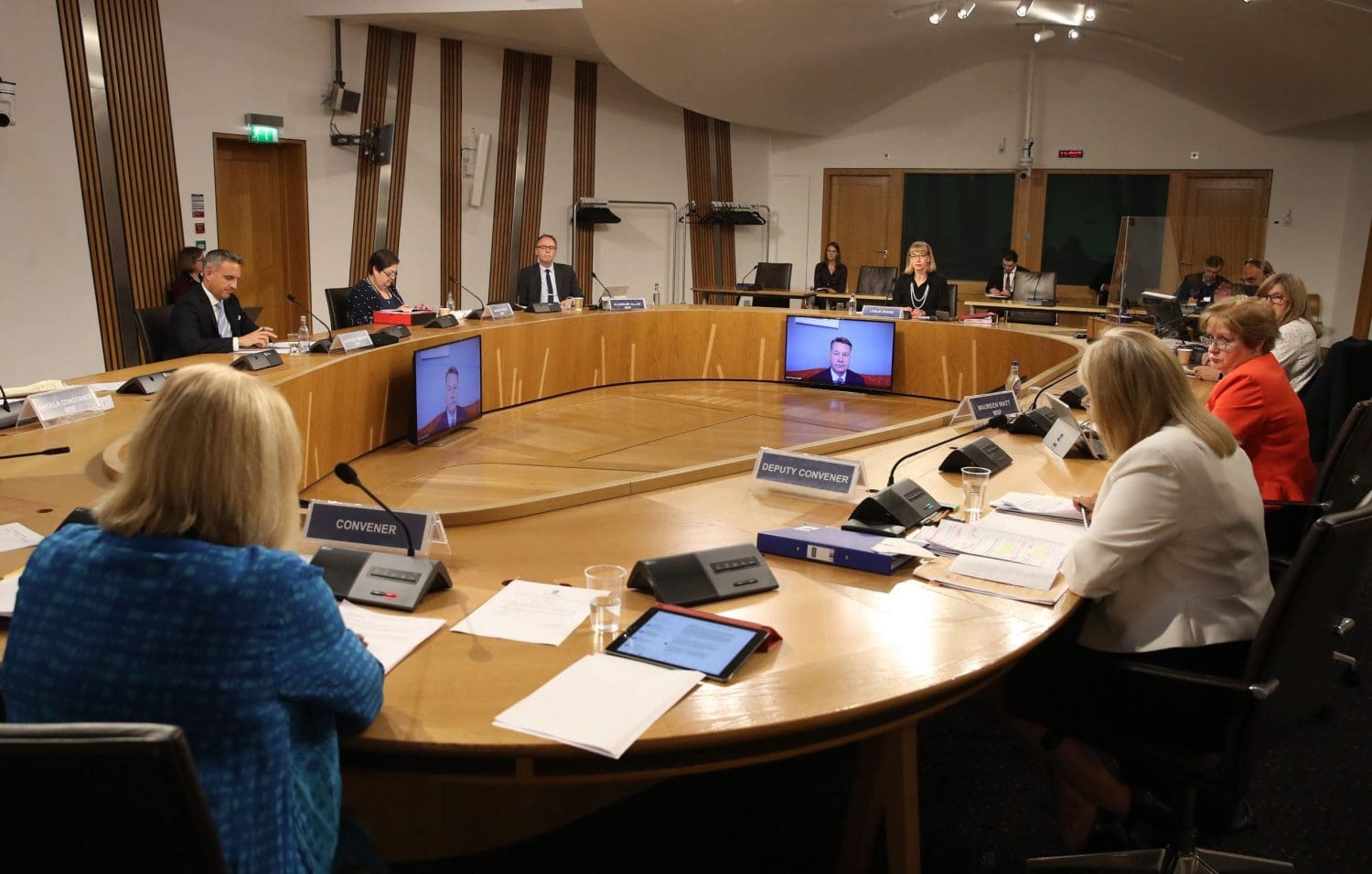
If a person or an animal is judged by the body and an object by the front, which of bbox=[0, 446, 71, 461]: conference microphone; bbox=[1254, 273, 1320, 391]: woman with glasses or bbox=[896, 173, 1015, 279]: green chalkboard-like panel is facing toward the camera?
the green chalkboard-like panel

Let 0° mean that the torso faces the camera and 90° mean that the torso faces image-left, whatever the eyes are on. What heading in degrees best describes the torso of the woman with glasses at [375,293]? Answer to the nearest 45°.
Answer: approximately 315°

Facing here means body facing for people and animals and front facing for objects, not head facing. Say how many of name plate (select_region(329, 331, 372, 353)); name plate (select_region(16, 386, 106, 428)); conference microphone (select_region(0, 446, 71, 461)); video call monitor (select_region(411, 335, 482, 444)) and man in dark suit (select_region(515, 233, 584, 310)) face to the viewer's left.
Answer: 0

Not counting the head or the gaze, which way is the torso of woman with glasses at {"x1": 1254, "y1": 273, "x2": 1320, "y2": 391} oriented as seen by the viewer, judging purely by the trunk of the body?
to the viewer's left

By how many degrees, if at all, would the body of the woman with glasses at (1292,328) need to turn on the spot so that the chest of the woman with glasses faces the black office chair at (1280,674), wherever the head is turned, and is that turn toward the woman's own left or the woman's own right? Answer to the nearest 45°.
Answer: approximately 90° to the woman's own left

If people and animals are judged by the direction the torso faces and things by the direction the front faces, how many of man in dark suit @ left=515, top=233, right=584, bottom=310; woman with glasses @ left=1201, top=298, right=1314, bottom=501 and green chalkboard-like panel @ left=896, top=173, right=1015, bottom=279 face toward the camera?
2

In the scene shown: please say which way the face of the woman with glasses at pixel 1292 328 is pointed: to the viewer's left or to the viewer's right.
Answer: to the viewer's left

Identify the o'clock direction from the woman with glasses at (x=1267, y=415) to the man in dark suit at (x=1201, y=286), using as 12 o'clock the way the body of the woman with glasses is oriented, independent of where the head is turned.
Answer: The man in dark suit is roughly at 3 o'clock from the woman with glasses.

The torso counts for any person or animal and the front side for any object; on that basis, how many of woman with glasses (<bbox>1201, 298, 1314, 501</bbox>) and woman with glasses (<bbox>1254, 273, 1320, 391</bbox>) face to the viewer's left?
2

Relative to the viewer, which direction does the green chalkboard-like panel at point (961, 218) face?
toward the camera

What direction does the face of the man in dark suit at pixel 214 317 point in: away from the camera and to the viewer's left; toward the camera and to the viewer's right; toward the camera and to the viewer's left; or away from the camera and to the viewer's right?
toward the camera and to the viewer's right

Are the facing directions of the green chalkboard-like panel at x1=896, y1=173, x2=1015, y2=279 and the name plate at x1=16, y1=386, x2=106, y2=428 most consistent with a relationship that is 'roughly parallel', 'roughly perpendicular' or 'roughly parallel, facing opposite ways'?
roughly perpendicular

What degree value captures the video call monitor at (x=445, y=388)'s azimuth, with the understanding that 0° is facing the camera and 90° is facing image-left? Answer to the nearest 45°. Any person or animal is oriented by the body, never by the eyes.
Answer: approximately 315°

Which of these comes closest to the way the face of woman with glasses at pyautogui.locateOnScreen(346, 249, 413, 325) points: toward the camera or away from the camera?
toward the camera

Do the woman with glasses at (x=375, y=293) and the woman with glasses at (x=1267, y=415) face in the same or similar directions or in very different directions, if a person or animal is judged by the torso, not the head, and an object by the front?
very different directions

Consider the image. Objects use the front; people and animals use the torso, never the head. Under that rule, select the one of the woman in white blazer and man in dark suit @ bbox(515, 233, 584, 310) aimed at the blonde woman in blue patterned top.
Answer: the man in dark suit

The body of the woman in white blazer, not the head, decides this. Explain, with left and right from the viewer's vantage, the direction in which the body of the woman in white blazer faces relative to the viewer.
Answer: facing away from the viewer and to the left of the viewer

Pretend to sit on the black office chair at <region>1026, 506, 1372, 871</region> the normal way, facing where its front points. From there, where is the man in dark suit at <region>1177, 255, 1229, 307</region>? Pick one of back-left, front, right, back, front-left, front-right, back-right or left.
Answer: front-right

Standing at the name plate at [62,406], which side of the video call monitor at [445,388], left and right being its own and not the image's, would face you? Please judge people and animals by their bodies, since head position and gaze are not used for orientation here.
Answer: right

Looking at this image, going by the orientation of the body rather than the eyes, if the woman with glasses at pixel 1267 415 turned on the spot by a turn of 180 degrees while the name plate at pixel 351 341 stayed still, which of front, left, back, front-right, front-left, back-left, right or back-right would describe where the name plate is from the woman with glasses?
back
